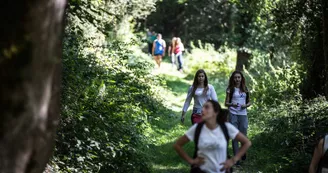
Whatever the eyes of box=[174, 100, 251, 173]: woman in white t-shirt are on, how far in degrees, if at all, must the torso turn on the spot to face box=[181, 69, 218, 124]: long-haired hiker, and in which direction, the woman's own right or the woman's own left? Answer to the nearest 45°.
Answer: approximately 180°

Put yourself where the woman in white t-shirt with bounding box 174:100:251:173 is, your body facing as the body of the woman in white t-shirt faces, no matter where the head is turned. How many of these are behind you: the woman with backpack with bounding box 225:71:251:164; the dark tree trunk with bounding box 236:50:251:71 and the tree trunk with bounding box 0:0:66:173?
2

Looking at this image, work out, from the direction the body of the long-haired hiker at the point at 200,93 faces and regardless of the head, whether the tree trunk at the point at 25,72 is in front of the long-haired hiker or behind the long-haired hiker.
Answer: in front

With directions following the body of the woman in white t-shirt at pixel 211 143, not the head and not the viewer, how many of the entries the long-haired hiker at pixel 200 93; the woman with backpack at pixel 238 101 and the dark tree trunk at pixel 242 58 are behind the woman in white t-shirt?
3

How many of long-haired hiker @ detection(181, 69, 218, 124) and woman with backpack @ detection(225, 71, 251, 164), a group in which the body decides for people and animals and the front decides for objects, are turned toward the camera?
2

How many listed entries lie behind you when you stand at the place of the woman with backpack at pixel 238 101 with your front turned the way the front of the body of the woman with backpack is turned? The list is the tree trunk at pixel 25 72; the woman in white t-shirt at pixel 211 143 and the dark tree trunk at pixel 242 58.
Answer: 1

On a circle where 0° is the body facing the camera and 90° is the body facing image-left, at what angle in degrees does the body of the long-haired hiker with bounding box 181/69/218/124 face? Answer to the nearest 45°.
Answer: approximately 0°

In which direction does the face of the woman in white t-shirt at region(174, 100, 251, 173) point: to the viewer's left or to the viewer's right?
to the viewer's left

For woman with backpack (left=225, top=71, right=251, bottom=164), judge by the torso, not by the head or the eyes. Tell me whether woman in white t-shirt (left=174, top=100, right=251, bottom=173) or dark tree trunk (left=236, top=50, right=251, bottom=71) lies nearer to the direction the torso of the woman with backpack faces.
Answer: the woman in white t-shirt

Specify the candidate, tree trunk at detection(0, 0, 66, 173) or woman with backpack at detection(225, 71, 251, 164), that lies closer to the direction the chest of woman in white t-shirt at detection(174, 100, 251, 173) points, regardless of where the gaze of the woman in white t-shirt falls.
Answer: the tree trunk

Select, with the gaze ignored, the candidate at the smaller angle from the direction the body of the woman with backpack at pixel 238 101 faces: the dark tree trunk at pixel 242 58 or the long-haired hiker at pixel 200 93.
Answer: the long-haired hiker

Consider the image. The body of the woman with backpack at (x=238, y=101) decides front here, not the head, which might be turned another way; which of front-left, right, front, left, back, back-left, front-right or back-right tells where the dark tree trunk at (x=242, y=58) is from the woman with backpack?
back
